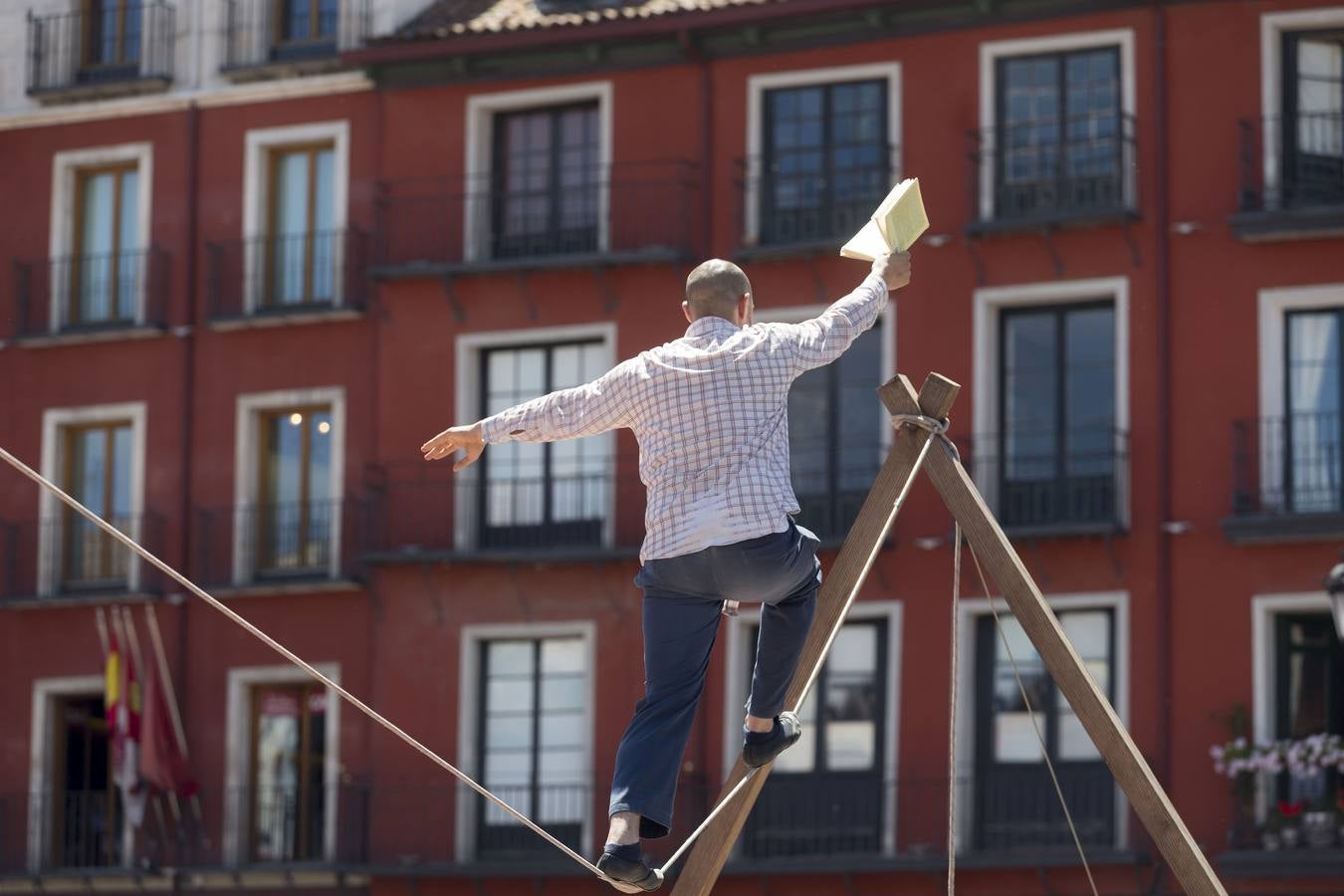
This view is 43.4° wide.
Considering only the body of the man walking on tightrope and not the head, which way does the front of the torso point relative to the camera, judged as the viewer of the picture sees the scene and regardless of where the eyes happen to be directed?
away from the camera

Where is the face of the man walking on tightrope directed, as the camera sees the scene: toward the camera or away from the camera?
away from the camera

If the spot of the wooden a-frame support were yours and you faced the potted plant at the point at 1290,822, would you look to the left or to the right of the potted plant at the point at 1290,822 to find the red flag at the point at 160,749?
left

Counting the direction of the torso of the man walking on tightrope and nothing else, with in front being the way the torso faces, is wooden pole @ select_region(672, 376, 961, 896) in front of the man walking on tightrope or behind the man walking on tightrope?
in front

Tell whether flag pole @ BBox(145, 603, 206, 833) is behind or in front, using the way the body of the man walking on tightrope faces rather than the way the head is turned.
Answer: in front
